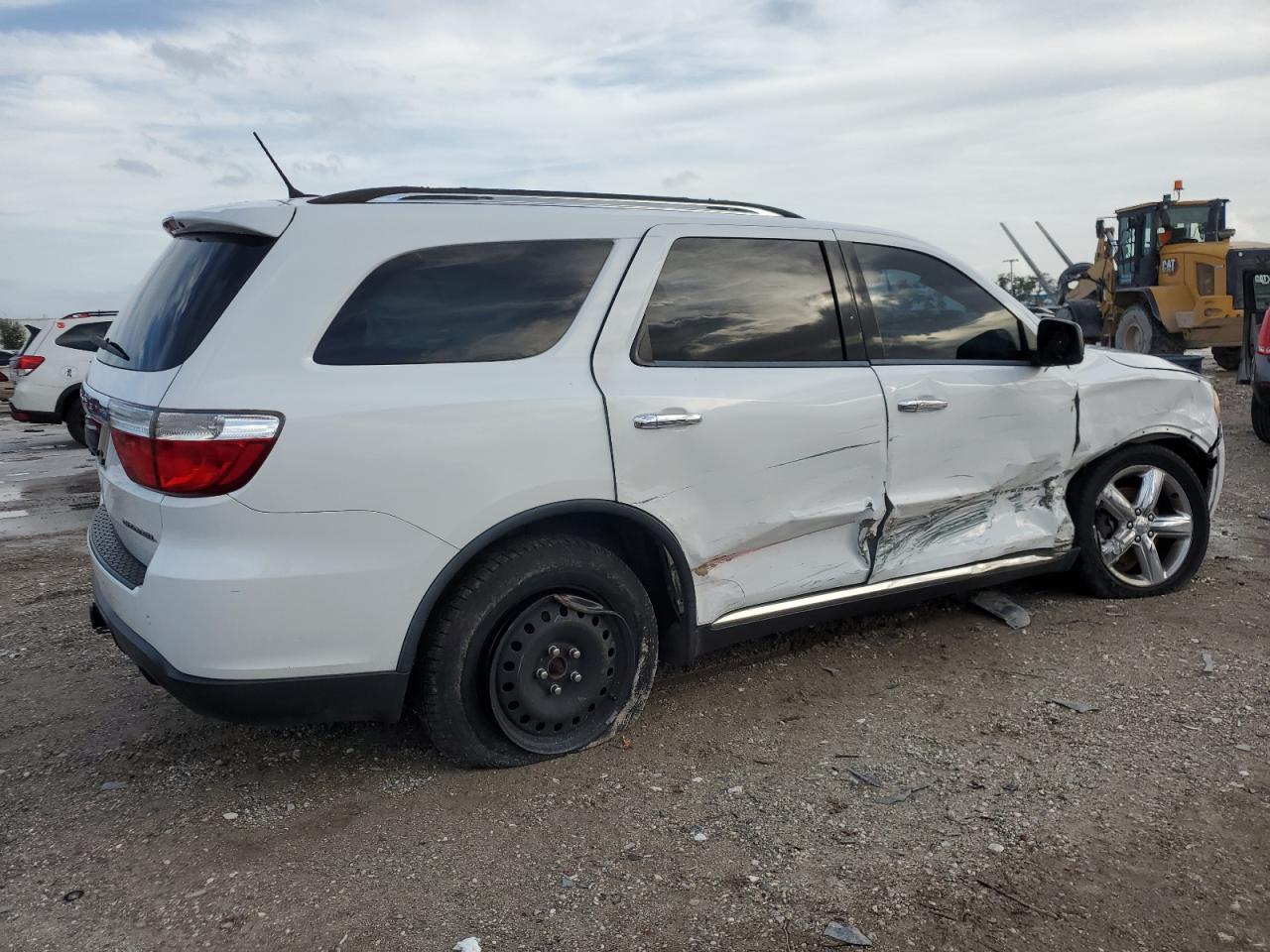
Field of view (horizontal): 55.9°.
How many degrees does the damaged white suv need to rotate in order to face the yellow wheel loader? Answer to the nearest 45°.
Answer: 0° — it already faces it

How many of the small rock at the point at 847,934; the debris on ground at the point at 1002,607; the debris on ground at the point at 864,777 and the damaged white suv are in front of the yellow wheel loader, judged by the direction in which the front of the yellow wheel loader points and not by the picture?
0

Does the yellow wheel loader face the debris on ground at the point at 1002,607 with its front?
no

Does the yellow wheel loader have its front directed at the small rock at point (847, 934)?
no

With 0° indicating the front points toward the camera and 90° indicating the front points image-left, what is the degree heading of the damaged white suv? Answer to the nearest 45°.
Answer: approximately 225°

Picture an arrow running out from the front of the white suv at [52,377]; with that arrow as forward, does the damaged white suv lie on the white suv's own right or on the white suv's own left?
on the white suv's own right

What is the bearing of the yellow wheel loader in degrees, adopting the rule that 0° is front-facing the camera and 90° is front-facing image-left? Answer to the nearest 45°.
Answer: approximately 135°

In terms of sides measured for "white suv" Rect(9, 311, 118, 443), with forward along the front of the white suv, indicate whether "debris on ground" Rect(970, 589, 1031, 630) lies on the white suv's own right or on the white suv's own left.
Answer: on the white suv's own right

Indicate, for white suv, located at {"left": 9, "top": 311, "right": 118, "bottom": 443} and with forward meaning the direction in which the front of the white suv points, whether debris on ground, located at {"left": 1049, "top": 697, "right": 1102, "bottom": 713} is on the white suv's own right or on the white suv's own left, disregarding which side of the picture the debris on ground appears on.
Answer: on the white suv's own right

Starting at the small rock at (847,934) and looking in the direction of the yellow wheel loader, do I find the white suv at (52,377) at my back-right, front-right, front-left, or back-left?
front-left

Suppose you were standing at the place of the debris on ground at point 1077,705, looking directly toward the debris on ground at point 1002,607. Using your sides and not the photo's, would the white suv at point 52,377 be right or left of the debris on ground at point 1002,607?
left
